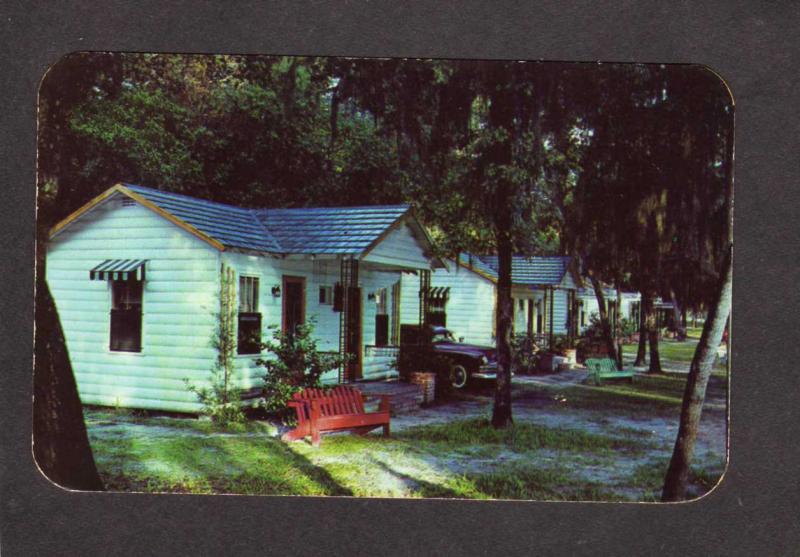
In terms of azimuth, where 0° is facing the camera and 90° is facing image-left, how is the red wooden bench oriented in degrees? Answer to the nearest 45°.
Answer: approximately 315°

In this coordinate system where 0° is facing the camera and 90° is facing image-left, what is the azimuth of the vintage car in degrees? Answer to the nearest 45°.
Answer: approximately 315°
